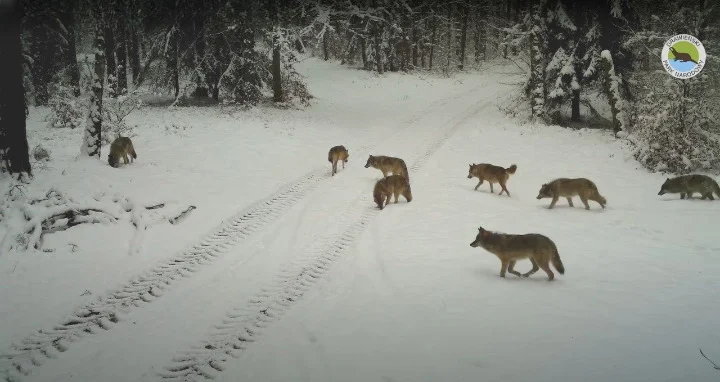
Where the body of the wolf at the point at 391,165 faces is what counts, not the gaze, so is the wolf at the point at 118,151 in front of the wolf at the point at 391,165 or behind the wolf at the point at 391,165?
in front

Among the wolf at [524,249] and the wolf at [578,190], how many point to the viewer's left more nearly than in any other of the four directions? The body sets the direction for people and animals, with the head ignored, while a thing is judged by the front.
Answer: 2

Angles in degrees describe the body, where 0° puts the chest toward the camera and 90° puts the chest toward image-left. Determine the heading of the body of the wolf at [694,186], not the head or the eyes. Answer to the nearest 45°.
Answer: approximately 90°

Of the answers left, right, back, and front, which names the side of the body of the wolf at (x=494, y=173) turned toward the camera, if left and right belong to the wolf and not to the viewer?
left

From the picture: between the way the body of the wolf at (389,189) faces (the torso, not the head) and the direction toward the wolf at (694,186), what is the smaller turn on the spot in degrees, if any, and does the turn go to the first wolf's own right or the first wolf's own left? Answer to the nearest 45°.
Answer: approximately 135° to the first wolf's own left

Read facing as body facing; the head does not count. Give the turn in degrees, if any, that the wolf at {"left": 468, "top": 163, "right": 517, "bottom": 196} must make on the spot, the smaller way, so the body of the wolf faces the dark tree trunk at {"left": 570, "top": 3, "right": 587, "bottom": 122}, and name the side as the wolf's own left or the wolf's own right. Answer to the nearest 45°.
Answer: approximately 90° to the wolf's own right

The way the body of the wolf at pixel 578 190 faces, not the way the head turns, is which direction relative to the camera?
to the viewer's left

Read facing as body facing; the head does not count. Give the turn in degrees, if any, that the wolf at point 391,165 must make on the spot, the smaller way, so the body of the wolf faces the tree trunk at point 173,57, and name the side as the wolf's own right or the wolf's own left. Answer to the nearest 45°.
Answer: approximately 45° to the wolf's own right

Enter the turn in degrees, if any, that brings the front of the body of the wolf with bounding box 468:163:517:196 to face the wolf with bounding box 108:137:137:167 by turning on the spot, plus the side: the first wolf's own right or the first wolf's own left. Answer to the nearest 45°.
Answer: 0° — it already faces it

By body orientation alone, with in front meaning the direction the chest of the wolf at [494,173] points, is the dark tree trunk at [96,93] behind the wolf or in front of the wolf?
in front

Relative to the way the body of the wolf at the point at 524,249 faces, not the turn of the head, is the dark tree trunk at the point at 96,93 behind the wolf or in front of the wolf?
in front

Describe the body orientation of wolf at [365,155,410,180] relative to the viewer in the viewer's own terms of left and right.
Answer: facing to the left of the viewer
